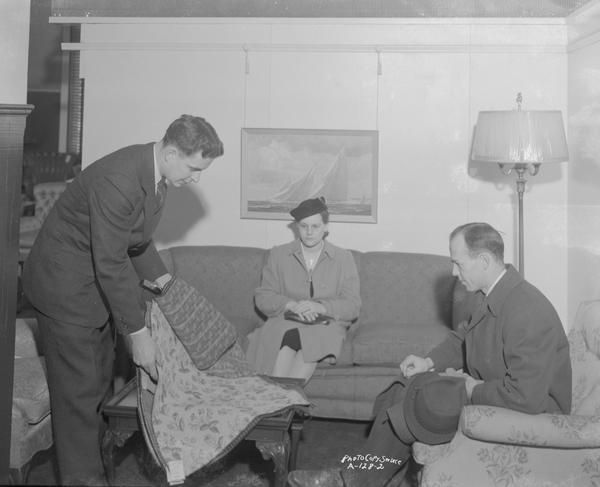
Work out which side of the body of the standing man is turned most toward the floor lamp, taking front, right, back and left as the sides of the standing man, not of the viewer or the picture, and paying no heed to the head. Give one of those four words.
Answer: front

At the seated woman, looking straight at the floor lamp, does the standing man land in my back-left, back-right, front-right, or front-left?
back-right

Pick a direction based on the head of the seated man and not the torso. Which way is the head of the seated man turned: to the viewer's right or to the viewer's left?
to the viewer's left

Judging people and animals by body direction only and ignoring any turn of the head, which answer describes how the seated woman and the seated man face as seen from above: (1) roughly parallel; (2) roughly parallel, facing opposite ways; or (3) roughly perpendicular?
roughly perpendicular

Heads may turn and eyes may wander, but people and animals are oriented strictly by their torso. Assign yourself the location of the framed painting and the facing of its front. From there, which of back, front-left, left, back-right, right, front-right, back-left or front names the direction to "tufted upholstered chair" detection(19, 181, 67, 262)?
back-right

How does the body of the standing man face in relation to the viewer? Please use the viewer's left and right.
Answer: facing to the right of the viewer

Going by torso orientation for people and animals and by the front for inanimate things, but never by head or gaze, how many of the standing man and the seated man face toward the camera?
0

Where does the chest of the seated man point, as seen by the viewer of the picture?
to the viewer's left

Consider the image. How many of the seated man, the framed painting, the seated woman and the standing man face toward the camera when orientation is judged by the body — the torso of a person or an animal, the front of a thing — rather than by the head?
2

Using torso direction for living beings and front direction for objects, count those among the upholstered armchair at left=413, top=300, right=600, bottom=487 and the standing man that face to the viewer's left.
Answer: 1
